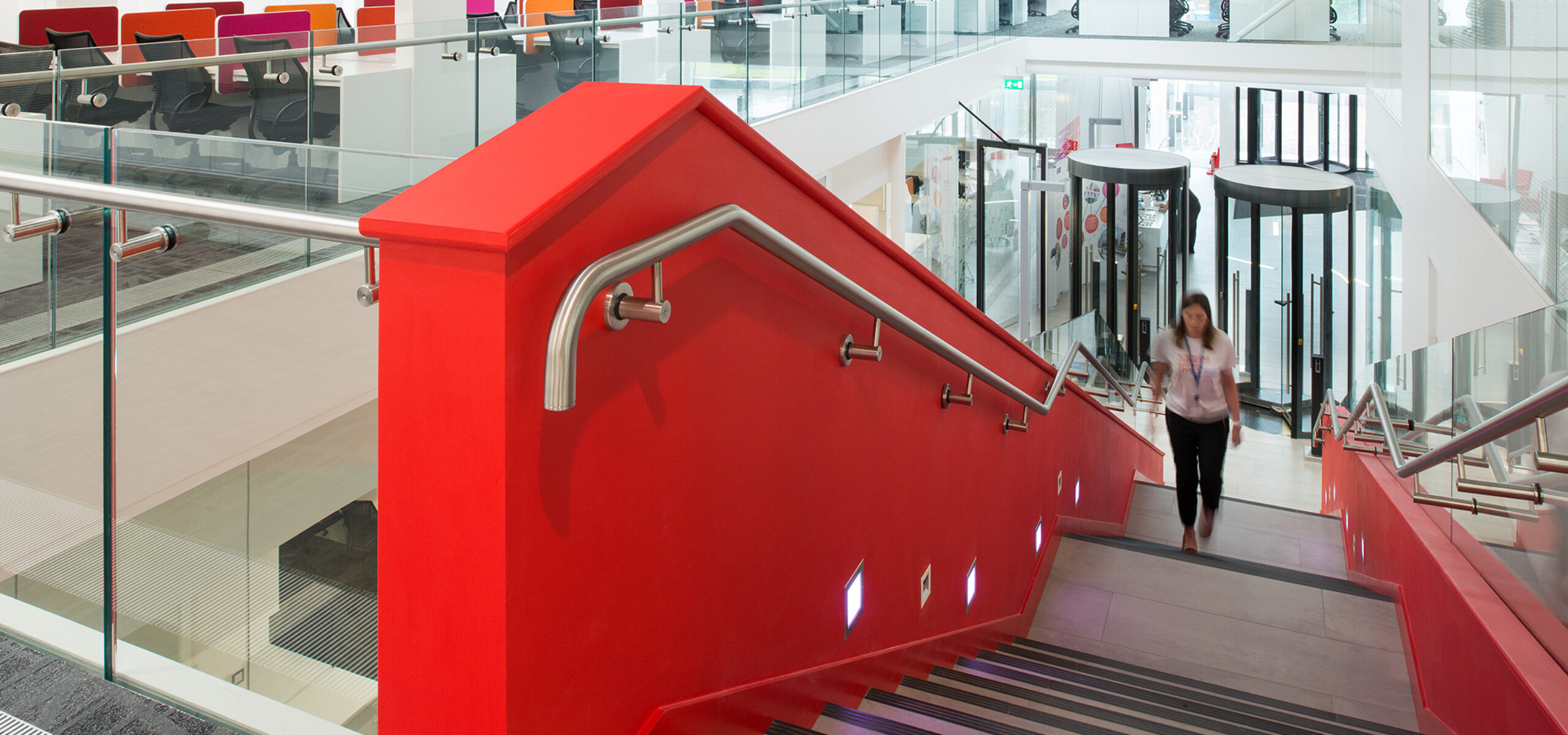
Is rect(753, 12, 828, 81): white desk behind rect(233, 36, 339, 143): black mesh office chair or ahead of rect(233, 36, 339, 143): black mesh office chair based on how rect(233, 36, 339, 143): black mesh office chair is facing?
ahead

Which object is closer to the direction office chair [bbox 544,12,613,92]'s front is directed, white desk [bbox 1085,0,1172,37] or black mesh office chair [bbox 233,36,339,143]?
the white desk

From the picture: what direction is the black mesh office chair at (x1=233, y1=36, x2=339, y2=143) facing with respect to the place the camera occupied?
facing away from the viewer and to the right of the viewer

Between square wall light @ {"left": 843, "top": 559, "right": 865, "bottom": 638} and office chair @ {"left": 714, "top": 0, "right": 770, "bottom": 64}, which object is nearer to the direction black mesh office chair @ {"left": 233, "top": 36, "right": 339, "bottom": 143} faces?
the office chair

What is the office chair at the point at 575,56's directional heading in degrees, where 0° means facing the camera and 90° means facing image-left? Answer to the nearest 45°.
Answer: approximately 225°
